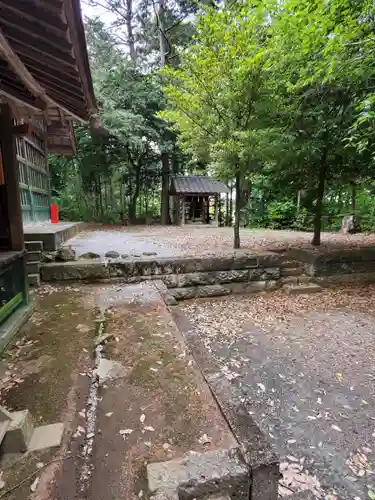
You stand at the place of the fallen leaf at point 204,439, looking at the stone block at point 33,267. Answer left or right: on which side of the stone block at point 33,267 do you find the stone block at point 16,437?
left

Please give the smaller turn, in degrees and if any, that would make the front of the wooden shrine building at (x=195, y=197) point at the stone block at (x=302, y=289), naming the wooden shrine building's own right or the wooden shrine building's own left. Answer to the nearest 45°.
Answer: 0° — it already faces it

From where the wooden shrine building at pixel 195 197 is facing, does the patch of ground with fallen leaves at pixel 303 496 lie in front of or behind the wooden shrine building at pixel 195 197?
in front

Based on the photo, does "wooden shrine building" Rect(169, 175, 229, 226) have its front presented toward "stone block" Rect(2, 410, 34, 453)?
yes

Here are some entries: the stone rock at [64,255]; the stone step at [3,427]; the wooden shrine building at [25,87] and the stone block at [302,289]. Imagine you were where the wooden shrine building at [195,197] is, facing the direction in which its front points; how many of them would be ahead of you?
4

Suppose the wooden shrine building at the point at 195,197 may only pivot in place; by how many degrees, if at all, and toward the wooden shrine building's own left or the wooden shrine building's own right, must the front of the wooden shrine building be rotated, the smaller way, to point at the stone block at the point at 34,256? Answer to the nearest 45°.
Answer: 0° — it already faces it

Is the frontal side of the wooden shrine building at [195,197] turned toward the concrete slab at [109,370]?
yes

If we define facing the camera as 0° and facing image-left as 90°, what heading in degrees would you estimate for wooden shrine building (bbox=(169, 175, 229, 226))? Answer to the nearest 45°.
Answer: approximately 0°

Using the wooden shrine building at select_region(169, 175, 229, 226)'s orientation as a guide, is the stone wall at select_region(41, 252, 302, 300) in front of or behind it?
in front

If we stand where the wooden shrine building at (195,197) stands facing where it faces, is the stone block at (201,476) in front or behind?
in front

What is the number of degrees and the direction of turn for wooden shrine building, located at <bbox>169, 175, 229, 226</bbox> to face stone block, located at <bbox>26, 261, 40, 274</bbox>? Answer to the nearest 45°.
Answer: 0° — it already faces it

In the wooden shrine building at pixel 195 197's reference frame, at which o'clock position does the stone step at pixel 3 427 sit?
The stone step is roughly at 12 o'clock from the wooden shrine building.
